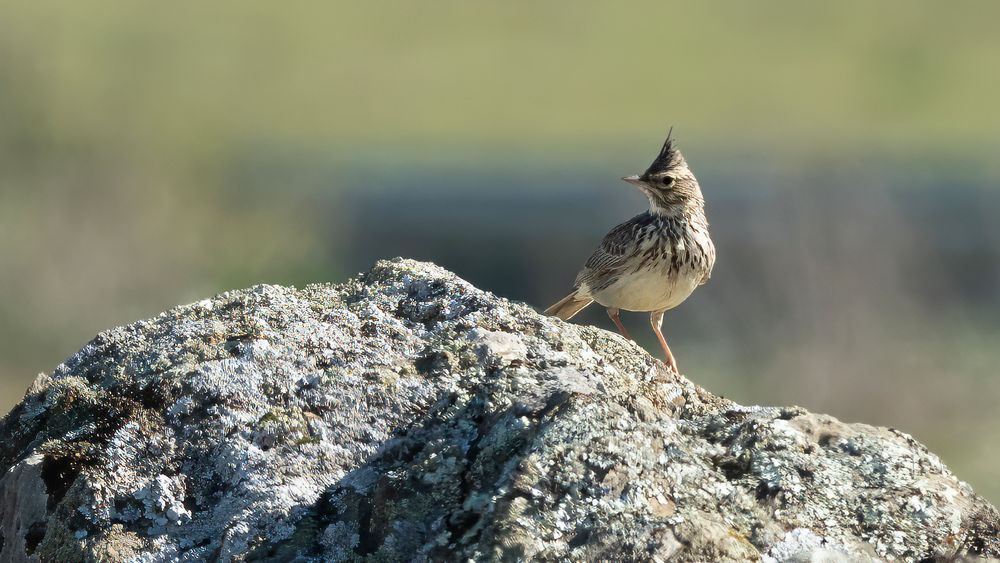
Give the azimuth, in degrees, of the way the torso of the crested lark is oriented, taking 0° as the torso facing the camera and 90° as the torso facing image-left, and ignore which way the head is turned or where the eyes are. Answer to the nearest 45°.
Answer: approximately 315°
